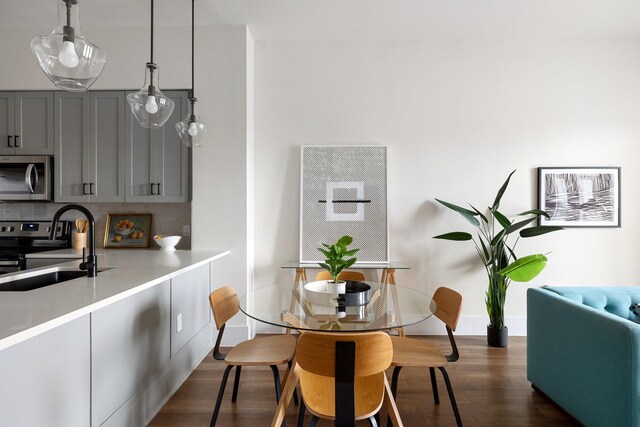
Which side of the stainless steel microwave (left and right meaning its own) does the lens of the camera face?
front

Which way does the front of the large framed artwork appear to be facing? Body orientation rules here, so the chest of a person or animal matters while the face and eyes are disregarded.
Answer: toward the camera

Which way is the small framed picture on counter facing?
toward the camera

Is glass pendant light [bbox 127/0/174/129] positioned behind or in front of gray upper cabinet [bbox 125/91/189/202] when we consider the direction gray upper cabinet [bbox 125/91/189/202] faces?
in front

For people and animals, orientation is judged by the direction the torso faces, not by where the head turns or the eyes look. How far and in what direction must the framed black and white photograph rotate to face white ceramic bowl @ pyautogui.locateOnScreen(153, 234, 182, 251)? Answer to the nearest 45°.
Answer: approximately 45° to its right

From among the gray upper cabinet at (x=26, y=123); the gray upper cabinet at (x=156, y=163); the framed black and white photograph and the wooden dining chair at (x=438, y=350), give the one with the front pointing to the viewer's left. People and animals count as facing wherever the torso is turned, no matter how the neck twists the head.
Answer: the wooden dining chair

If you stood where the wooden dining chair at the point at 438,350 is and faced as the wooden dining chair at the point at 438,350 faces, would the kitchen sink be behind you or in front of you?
in front

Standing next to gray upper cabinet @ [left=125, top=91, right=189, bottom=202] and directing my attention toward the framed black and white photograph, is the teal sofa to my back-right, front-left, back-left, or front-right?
front-right

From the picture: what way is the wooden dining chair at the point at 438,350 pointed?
to the viewer's left

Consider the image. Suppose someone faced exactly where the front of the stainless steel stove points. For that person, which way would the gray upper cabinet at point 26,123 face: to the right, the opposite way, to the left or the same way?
the same way

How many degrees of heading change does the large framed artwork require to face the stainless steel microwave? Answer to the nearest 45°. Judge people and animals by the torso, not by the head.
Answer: approximately 90° to its right

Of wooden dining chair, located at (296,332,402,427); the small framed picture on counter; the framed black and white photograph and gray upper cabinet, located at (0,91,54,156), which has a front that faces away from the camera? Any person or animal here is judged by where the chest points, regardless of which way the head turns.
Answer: the wooden dining chair

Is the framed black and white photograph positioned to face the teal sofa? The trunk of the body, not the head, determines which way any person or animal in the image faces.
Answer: yes

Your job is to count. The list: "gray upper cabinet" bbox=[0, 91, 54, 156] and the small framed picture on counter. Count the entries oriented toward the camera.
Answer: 2

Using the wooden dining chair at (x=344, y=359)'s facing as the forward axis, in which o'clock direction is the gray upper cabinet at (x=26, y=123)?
The gray upper cabinet is roughly at 10 o'clock from the wooden dining chair.

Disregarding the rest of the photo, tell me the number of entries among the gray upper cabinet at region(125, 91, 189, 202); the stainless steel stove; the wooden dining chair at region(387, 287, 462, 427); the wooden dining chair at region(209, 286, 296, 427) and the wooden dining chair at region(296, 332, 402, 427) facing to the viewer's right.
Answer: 1

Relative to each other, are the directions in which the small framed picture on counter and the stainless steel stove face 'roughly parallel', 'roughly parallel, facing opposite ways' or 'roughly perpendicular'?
roughly parallel

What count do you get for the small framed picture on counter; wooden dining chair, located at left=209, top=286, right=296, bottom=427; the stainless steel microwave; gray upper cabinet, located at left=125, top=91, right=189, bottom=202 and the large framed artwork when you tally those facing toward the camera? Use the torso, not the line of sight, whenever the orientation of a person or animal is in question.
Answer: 4

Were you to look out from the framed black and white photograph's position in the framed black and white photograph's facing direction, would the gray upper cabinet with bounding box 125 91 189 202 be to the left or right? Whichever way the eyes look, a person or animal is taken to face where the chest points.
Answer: on its right

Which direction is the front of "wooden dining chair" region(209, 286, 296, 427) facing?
to the viewer's right

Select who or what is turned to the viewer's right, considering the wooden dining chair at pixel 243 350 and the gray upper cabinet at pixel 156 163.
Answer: the wooden dining chair
